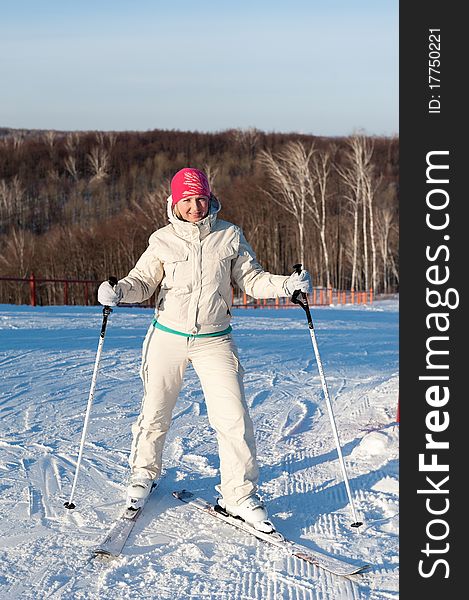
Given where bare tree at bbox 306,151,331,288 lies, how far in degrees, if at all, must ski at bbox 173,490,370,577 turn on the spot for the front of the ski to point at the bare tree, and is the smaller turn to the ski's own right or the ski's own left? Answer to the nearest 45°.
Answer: approximately 135° to the ski's own left

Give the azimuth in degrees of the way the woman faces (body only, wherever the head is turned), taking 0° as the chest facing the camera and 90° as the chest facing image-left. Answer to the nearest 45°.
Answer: approximately 0°

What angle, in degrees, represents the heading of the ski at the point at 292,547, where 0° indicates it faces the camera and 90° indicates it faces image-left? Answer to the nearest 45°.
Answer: approximately 315°

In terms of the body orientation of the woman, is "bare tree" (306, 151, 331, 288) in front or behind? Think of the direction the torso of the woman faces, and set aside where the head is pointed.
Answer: behind
